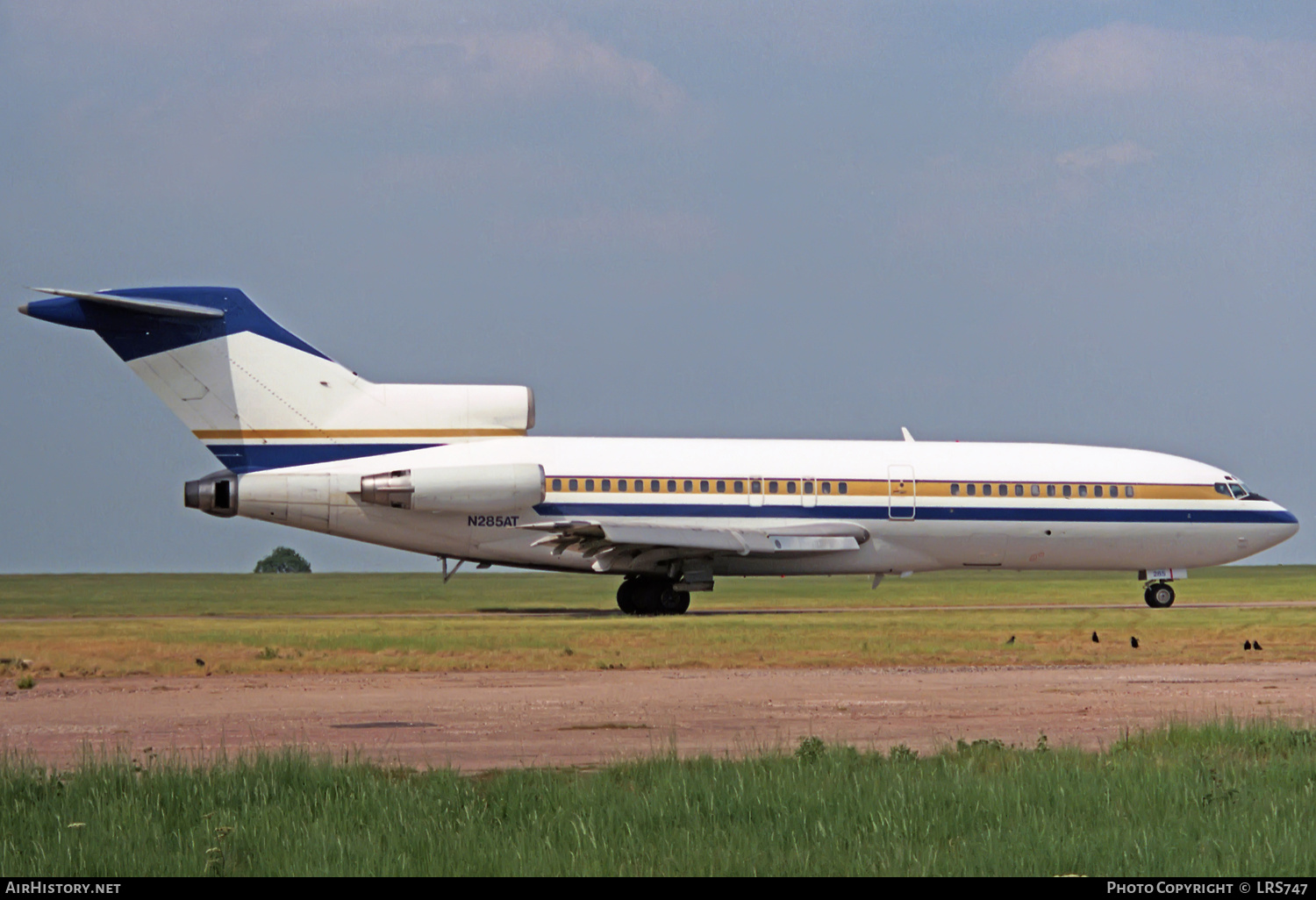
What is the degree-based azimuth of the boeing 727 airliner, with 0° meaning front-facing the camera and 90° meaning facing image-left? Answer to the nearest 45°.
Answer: approximately 270°
